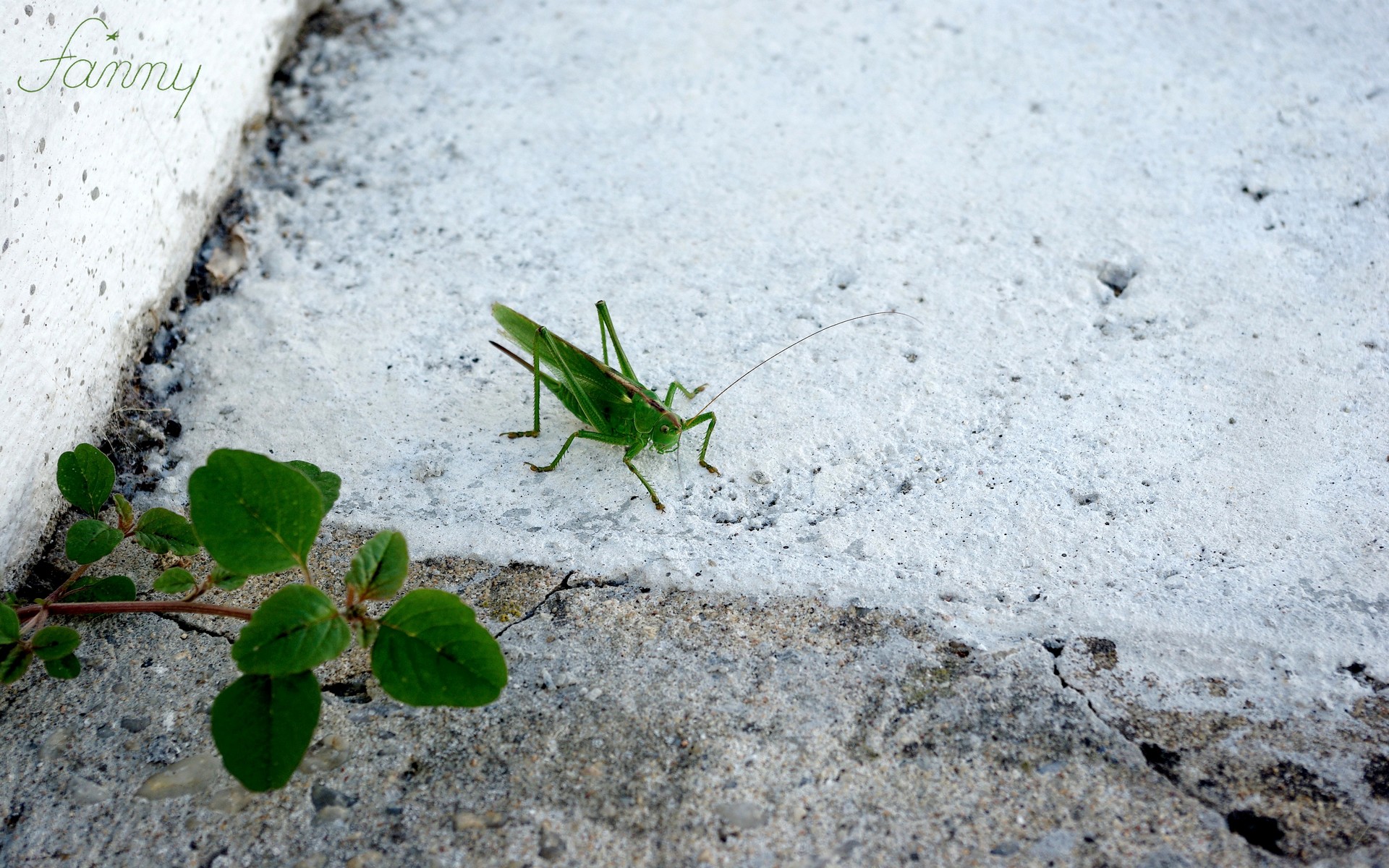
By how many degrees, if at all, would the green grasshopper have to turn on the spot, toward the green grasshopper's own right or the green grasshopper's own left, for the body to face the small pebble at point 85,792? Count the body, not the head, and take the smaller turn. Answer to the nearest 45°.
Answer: approximately 90° to the green grasshopper's own right

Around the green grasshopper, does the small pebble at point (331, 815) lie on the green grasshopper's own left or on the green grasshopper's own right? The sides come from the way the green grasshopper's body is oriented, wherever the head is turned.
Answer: on the green grasshopper's own right

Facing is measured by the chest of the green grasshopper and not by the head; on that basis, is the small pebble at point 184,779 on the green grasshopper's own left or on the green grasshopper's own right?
on the green grasshopper's own right

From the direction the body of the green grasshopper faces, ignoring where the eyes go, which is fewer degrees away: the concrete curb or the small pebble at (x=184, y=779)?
the small pebble

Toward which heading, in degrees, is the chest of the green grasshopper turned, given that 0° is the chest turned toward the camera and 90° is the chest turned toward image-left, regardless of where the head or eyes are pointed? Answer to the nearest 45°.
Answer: approximately 315°

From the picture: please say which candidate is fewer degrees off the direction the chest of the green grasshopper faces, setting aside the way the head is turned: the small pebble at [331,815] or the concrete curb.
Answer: the small pebble

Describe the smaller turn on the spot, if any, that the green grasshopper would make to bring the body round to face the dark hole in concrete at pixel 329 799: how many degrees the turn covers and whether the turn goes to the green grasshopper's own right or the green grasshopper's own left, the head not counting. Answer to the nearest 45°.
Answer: approximately 45° to the green grasshopper's own right
